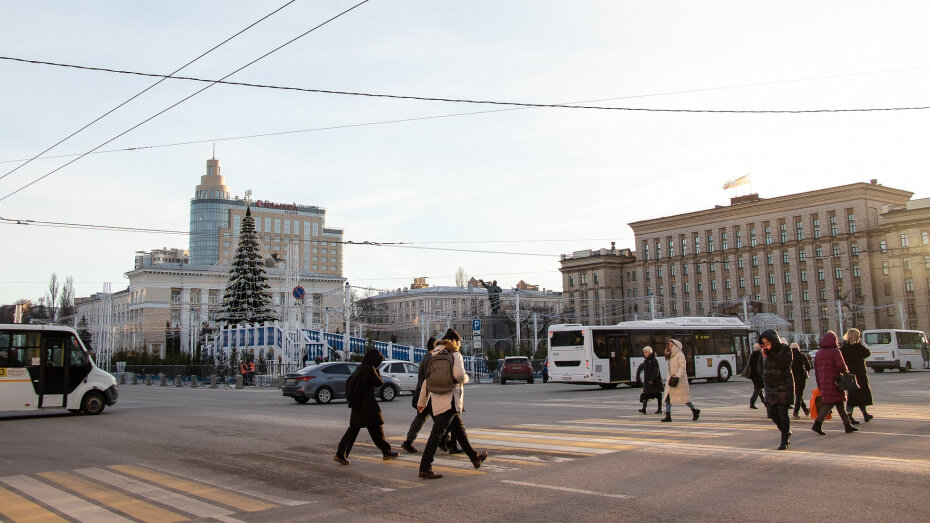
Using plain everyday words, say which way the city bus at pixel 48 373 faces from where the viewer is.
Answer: facing to the right of the viewer

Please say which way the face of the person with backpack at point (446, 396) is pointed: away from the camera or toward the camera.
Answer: away from the camera

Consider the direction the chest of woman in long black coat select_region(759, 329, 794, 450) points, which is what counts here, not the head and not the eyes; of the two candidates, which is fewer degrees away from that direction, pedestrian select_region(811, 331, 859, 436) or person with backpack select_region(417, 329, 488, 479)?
the person with backpack

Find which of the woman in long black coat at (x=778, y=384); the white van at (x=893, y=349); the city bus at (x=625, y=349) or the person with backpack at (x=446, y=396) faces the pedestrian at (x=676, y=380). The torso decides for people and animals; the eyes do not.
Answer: the person with backpack

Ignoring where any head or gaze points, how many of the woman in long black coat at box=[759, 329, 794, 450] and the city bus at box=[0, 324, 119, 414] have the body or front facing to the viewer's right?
1

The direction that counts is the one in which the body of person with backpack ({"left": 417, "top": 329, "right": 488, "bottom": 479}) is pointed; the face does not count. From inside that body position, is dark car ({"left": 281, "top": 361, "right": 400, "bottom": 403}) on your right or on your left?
on your left

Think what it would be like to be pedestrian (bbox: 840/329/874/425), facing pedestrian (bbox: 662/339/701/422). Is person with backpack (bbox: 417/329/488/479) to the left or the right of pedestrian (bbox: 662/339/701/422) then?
left

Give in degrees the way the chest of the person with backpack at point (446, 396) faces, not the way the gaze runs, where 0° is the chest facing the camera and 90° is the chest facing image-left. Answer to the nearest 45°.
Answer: approximately 225°

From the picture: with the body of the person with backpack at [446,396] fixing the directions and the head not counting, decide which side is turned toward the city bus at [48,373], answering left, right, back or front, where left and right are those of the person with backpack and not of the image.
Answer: left

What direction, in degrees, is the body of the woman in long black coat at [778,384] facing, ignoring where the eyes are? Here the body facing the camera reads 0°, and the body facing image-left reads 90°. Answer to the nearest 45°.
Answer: approximately 45°

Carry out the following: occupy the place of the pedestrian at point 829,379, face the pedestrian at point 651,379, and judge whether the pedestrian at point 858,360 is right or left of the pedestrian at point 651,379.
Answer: right

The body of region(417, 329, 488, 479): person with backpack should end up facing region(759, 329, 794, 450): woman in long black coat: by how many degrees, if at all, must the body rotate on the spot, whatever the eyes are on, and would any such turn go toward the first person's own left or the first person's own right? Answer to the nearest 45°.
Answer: approximately 45° to the first person's own right

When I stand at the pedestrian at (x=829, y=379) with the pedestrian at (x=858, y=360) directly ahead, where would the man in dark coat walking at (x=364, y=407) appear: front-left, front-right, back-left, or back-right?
back-left
